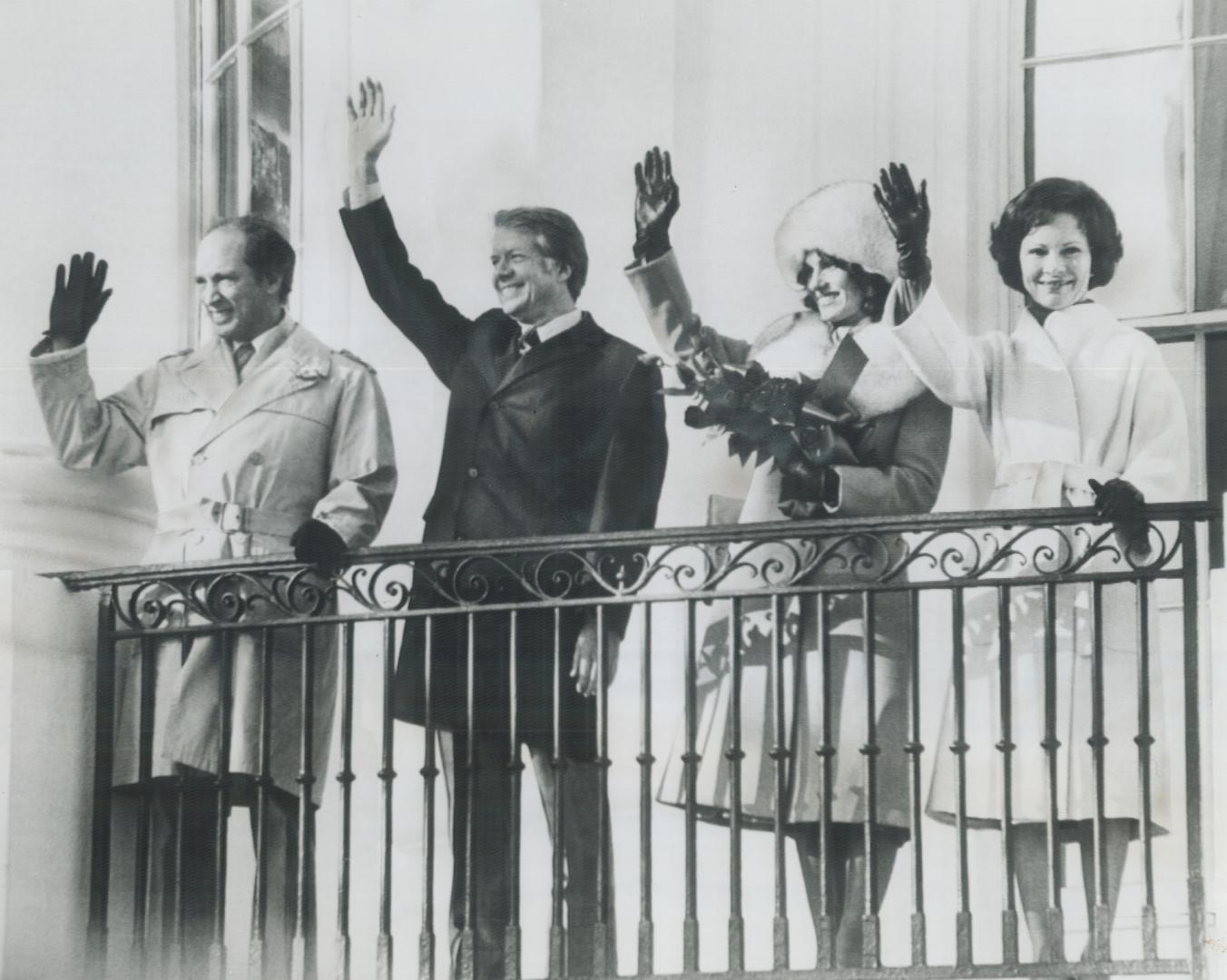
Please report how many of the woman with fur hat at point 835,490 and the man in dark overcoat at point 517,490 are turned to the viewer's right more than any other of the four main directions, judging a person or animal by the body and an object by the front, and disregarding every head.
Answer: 0

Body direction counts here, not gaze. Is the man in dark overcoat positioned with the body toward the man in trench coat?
no

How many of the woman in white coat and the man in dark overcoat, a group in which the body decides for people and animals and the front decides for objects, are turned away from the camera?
0

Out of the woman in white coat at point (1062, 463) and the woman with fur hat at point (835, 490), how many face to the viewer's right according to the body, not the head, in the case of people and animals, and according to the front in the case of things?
0

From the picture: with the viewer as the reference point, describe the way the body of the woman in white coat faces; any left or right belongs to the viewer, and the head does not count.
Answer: facing the viewer

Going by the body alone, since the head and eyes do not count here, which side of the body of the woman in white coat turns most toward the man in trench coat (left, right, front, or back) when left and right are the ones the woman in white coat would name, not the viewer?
right

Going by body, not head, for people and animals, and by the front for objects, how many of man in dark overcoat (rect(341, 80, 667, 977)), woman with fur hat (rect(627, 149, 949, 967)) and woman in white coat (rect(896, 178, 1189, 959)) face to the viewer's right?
0

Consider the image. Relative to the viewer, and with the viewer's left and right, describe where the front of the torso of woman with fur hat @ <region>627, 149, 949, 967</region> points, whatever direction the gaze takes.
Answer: facing the viewer and to the left of the viewer

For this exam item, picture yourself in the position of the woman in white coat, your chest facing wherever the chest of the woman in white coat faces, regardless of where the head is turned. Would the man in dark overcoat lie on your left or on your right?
on your right

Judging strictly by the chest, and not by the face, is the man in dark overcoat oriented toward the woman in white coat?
no

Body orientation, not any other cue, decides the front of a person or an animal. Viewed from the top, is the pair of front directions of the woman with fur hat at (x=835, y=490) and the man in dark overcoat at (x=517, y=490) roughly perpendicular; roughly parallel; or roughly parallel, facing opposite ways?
roughly parallel

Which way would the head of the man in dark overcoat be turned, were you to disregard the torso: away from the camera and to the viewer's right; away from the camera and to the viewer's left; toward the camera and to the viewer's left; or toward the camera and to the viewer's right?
toward the camera and to the viewer's left

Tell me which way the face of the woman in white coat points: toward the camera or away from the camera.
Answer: toward the camera
